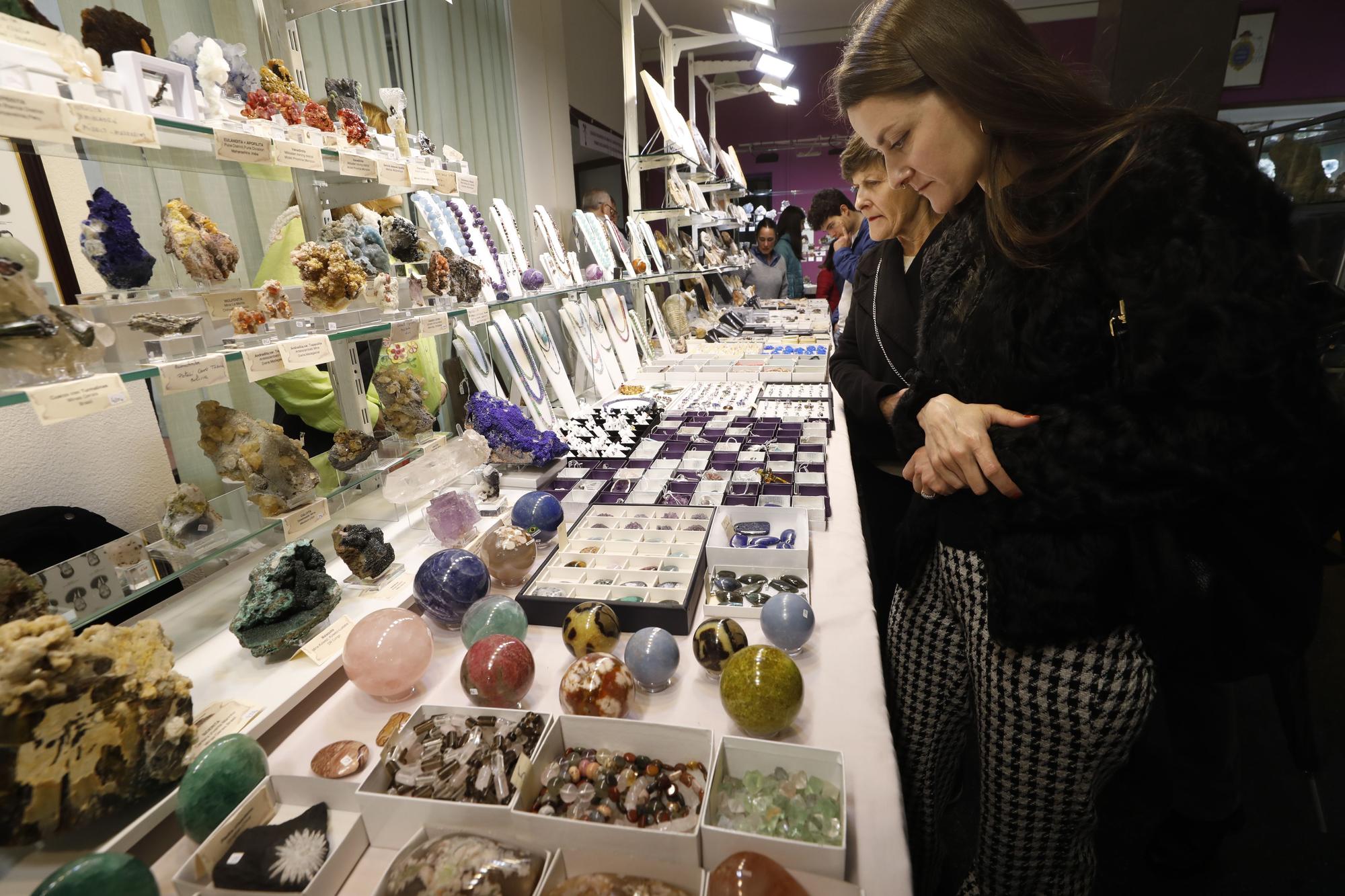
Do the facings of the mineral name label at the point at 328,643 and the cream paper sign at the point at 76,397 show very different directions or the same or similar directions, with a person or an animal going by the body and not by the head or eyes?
same or similar directions

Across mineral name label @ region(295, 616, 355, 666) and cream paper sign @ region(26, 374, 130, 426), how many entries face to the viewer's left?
0

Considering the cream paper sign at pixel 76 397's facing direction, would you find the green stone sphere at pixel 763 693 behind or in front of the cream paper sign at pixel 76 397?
in front

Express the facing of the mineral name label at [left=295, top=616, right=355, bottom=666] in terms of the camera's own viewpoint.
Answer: facing the viewer and to the right of the viewer

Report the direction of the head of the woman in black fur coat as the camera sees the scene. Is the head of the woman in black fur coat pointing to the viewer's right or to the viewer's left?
to the viewer's left

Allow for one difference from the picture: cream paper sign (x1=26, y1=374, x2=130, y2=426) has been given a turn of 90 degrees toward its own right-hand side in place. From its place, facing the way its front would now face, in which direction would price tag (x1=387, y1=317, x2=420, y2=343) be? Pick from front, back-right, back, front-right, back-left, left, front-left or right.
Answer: back

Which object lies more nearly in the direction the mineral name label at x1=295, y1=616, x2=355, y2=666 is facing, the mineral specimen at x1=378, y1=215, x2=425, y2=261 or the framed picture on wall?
the framed picture on wall

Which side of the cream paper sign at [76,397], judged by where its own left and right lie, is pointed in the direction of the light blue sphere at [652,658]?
front
